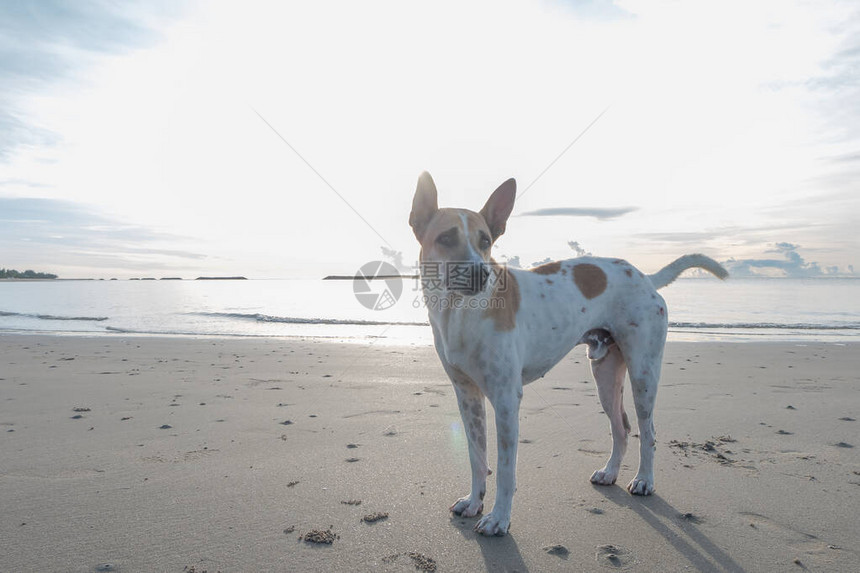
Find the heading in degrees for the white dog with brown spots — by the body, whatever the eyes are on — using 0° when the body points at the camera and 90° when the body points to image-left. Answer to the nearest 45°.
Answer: approximately 45°
